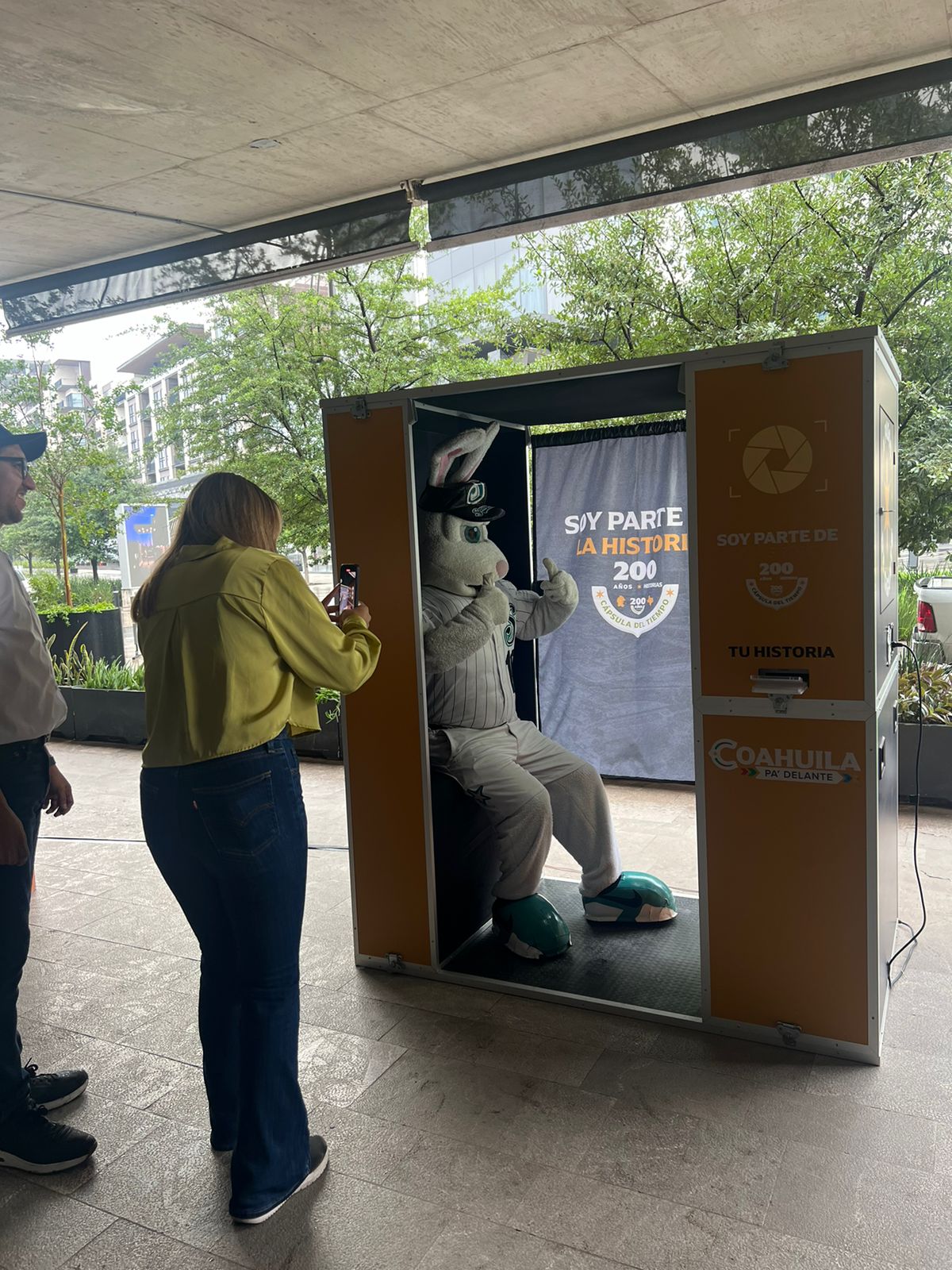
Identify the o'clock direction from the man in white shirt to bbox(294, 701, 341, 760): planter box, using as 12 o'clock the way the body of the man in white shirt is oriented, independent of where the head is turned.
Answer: The planter box is roughly at 10 o'clock from the man in white shirt.

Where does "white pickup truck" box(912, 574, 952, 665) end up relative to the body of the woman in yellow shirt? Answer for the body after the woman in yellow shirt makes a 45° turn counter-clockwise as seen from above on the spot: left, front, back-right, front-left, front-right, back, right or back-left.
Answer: front-right

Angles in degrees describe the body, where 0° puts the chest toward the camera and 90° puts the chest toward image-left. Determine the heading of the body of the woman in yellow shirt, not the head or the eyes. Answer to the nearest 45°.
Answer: approximately 225°

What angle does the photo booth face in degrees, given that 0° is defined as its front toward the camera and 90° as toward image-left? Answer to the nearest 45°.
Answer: approximately 45°

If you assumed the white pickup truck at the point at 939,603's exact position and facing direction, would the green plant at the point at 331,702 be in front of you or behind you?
behind

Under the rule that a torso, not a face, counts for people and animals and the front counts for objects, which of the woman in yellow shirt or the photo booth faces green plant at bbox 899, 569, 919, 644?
the woman in yellow shirt

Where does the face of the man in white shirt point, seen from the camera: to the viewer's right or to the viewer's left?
to the viewer's right

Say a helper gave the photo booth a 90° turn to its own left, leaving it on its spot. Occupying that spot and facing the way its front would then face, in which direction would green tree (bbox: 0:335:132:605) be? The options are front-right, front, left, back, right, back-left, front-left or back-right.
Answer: back

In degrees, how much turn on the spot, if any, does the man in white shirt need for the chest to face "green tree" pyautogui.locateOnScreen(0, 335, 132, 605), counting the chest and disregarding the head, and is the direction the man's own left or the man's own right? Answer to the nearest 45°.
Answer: approximately 90° to the man's own left

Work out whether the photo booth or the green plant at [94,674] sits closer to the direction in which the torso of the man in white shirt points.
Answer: the photo booth

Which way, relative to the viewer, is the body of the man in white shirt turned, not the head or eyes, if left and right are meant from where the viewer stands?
facing to the right of the viewer

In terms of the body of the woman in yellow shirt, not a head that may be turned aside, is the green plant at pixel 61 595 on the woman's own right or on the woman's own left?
on the woman's own left

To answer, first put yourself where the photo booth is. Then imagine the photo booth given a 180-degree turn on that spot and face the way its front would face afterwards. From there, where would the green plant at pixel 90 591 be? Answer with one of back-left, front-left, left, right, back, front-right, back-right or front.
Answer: left
